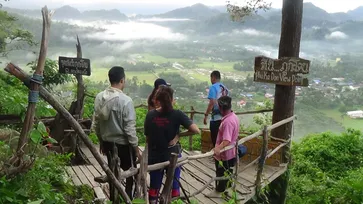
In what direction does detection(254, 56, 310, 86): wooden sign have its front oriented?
toward the camera

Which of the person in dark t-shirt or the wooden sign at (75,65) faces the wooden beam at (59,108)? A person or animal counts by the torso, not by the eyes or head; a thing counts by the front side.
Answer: the wooden sign

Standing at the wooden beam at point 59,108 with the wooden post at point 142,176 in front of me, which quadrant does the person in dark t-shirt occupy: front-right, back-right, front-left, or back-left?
front-left

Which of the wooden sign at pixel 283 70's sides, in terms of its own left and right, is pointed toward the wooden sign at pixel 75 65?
right

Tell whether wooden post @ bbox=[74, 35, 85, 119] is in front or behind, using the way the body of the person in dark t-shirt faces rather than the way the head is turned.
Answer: in front

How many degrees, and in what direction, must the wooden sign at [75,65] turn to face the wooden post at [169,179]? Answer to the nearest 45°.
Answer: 0° — it already faces it

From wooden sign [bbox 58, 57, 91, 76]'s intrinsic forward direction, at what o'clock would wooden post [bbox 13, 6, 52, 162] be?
The wooden post is roughly at 2 o'clock from the wooden sign.

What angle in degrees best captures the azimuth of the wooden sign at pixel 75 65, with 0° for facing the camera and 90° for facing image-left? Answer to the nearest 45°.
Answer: approximately 0°

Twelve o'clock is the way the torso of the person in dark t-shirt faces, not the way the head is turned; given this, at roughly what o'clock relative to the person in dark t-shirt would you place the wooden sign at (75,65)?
The wooden sign is roughly at 11 o'clock from the person in dark t-shirt.

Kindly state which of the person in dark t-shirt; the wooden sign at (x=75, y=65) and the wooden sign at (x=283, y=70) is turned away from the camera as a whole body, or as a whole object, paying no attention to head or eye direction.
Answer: the person in dark t-shirt

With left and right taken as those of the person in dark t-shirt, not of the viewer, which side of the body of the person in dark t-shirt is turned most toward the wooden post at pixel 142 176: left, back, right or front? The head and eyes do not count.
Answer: back

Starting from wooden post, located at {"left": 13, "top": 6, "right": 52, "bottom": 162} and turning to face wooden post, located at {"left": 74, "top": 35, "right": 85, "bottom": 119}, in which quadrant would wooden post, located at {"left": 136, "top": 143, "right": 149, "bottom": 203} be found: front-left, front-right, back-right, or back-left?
back-right

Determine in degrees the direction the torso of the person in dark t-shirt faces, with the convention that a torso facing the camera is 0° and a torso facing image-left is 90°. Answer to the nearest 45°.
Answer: approximately 180°

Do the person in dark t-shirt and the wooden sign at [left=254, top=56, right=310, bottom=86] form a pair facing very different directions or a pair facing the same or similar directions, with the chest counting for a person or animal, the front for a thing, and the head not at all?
very different directions
